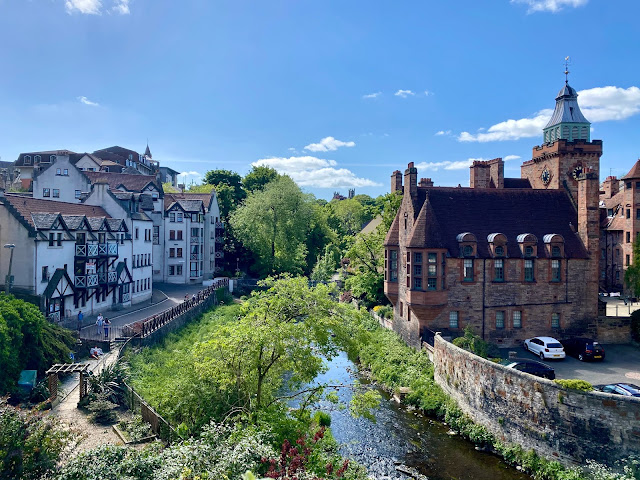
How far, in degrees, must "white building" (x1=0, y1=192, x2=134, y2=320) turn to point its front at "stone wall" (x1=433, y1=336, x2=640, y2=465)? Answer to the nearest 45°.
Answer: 0° — it already faces it

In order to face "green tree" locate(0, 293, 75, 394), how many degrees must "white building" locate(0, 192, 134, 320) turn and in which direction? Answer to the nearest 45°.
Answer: approximately 45° to its right

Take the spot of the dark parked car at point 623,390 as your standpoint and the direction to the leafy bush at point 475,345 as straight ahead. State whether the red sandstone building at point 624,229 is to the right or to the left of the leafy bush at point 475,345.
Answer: right

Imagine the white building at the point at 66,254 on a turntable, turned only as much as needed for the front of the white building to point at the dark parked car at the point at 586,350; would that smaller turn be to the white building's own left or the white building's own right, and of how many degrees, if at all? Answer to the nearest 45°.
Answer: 0° — it already faces it

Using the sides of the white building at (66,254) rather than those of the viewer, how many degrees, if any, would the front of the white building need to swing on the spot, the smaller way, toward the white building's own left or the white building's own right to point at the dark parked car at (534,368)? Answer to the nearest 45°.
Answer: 0° — it already faces it

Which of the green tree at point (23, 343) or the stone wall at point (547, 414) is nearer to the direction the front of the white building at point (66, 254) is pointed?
the stone wall

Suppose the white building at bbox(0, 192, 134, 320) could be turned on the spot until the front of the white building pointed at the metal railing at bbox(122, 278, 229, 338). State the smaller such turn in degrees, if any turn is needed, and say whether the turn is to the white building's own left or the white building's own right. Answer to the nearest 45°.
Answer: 0° — it already faces it

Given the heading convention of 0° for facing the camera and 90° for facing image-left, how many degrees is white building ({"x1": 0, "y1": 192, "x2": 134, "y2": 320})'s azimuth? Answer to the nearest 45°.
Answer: approximately 315°

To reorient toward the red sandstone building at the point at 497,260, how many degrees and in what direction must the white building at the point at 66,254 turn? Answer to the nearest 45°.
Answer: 0° — it already faces it

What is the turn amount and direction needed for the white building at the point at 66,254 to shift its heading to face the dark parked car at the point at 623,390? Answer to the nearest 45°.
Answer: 0° — it already faces it

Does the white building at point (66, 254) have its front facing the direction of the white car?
yes

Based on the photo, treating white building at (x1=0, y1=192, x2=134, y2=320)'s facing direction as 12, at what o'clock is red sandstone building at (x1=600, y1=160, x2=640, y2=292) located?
The red sandstone building is roughly at 11 o'clock from the white building.
